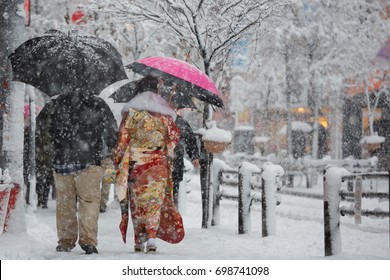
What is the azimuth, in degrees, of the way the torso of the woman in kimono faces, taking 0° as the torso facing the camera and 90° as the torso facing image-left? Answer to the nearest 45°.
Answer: approximately 180°

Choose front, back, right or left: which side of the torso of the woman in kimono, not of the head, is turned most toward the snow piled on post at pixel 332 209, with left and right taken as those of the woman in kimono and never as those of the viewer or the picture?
right

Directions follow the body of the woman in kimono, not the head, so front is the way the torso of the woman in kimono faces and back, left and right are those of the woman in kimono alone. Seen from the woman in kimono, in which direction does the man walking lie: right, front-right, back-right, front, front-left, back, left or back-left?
left

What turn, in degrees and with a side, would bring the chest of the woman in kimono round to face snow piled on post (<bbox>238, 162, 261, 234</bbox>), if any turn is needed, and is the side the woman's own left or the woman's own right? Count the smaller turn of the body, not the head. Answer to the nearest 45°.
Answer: approximately 45° to the woman's own right

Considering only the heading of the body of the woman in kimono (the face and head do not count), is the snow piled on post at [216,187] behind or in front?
in front

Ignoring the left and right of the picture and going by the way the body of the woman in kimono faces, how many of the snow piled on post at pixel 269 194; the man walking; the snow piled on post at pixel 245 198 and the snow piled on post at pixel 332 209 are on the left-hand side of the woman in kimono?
1

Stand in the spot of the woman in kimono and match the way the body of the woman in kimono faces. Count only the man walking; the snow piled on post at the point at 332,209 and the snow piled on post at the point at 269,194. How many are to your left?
1

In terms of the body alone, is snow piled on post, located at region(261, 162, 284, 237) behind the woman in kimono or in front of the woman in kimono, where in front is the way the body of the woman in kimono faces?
in front
